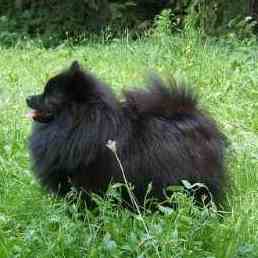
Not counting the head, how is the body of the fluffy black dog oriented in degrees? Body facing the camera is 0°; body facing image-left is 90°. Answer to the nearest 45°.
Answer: approximately 90°
